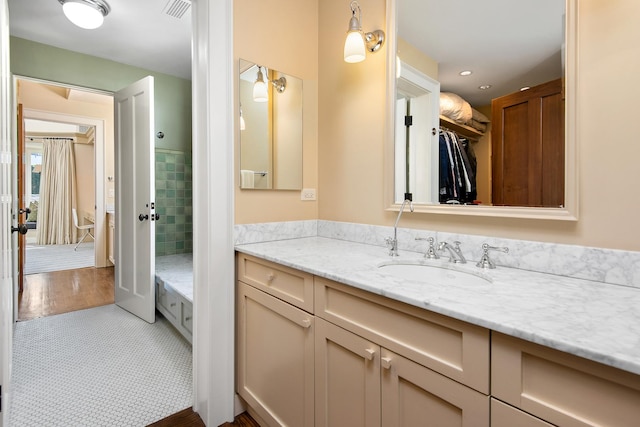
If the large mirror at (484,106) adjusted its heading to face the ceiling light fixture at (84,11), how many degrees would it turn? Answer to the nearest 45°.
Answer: approximately 90° to its right

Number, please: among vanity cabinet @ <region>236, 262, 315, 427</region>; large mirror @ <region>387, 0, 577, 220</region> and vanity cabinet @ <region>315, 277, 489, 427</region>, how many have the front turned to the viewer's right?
0

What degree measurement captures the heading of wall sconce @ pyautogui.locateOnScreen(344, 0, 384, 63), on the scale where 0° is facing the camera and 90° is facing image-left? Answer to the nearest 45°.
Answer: approximately 45°

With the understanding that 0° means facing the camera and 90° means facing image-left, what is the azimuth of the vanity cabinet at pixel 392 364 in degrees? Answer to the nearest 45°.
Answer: approximately 45°

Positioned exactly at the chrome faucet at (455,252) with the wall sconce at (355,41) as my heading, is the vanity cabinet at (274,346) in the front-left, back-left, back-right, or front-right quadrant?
front-left

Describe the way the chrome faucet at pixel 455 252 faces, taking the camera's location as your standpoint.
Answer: facing the viewer and to the left of the viewer

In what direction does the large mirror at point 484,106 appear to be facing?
toward the camera

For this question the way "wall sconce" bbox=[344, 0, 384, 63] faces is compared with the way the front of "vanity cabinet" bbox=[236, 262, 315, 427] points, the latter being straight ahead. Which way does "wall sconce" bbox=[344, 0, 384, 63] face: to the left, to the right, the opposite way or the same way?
the same way

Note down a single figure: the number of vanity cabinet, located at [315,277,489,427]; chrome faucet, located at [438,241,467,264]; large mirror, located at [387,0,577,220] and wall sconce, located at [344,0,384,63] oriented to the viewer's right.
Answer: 0
